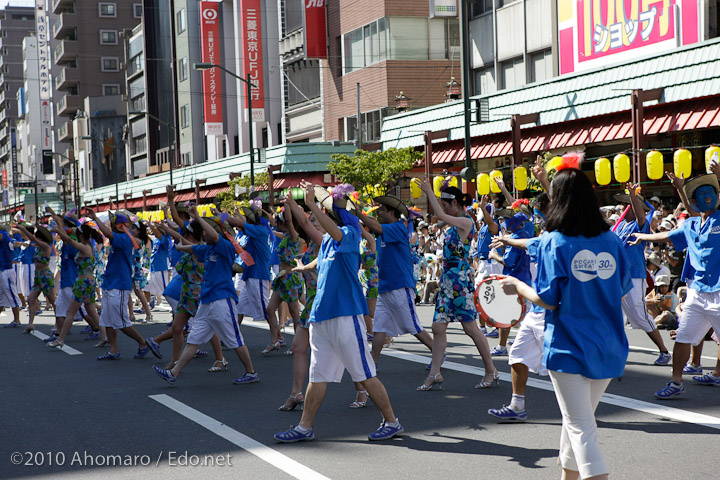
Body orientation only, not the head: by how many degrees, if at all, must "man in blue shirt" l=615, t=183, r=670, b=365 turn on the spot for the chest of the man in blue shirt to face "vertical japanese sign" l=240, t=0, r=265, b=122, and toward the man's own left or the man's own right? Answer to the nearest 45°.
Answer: approximately 45° to the man's own right

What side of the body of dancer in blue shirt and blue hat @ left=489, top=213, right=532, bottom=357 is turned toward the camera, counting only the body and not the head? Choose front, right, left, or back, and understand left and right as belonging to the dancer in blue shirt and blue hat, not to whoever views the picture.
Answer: left

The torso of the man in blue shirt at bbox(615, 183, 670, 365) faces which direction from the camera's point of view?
to the viewer's left

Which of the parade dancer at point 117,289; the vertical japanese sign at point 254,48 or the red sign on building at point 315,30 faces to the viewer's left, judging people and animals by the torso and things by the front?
the parade dancer

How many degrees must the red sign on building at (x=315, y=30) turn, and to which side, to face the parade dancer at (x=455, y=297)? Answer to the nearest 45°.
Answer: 0° — it already faces them

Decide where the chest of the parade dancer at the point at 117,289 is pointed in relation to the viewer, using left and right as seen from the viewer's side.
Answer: facing to the left of the viewer

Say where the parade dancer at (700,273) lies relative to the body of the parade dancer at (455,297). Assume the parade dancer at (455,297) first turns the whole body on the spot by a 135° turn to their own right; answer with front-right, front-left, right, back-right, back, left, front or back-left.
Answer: front-right

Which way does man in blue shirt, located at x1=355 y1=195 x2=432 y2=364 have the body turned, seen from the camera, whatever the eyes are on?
to the viewer's left

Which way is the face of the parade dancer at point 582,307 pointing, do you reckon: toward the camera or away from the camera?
away from the camera
